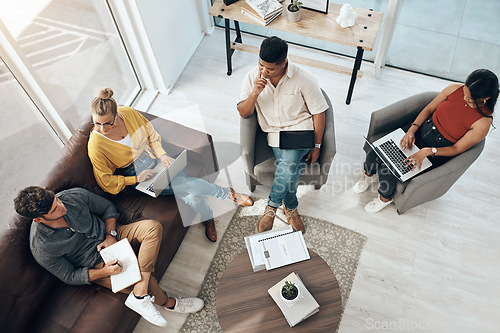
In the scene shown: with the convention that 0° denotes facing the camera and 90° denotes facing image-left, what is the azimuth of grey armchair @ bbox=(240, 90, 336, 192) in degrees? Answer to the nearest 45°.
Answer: approximately 0°

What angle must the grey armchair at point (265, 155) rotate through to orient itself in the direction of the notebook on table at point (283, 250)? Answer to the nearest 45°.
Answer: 0° — it already faces it

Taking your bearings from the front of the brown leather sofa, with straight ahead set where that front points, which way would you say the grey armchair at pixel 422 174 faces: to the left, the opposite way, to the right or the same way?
the opposite way

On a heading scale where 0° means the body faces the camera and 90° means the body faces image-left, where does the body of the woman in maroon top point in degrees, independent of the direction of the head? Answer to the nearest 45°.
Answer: approximately 45°

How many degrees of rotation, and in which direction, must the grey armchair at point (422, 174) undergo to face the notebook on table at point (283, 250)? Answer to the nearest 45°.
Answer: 0° — it already faces it

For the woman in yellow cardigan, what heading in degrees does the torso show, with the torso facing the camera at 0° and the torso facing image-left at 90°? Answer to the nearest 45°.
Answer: approximately 315°

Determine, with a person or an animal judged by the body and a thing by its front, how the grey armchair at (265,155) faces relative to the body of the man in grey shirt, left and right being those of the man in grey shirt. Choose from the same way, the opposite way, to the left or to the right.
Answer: to the right
